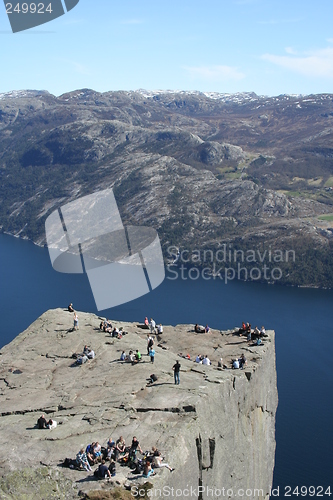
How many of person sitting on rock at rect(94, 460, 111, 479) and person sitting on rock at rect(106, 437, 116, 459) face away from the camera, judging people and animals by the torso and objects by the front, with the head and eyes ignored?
1

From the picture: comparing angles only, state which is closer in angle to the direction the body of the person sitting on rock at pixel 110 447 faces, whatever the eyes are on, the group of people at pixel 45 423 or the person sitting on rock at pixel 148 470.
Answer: the person sitting on rock

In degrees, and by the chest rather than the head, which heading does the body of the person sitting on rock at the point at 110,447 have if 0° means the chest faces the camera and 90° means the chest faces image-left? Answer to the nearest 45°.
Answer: approximately 0°

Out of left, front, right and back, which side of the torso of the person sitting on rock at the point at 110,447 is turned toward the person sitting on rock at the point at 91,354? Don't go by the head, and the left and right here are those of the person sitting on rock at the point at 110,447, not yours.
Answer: back

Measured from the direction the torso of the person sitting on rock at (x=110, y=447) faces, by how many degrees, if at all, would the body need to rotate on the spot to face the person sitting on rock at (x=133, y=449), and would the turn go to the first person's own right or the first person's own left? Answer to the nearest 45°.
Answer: approximately 45° to the first person's own left
